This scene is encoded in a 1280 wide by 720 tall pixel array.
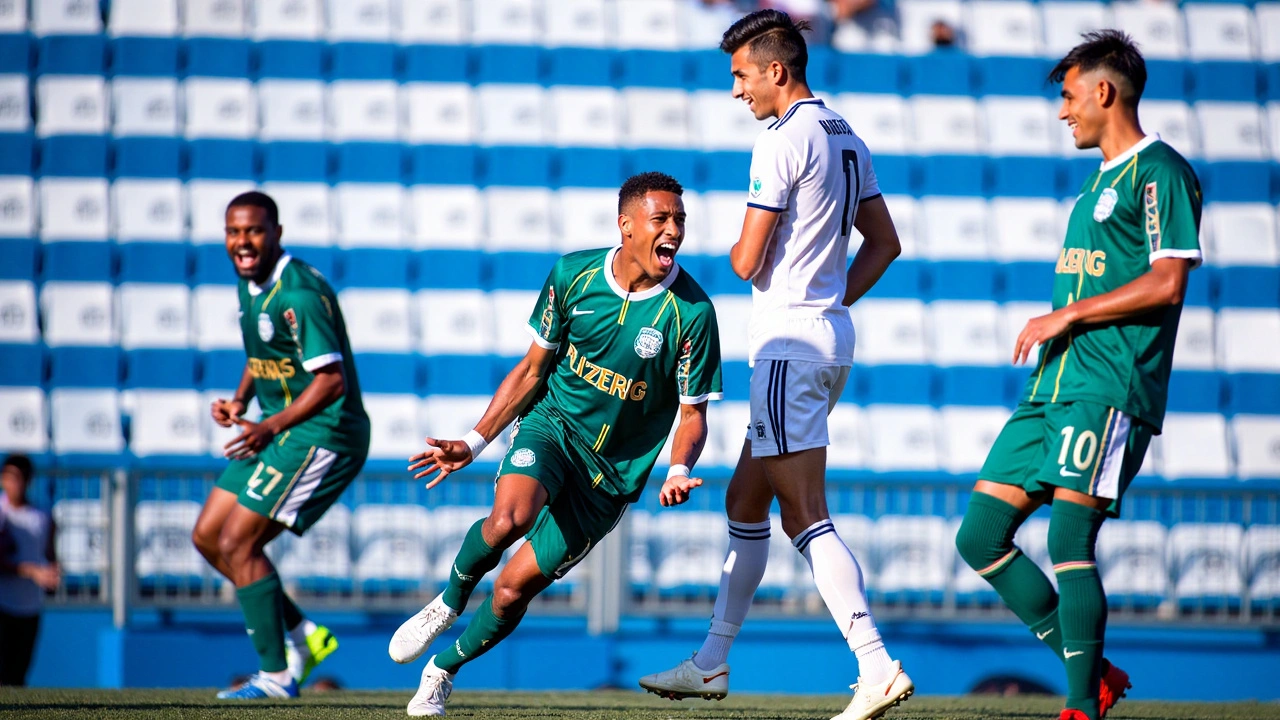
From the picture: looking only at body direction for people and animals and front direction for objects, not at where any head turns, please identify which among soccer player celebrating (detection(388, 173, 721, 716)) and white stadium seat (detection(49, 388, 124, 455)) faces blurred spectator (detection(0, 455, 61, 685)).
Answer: the white stadium seat

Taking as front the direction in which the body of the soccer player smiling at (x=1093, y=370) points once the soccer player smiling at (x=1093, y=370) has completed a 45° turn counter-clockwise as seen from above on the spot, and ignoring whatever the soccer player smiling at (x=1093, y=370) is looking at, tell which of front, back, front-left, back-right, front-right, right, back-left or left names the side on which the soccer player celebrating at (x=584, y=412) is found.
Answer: right

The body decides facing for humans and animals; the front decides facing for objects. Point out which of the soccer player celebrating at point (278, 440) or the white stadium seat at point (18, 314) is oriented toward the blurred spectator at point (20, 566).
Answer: the white stadium seat

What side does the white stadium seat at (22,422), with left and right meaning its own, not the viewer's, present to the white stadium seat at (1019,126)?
left

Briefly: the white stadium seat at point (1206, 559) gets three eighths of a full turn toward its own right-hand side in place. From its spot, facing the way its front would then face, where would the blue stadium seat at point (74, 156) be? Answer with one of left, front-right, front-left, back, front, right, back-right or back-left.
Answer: front-left

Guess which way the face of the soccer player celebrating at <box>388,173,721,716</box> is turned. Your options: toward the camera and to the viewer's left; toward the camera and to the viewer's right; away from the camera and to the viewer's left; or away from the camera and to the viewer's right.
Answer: toward the camera and to the viewer's right

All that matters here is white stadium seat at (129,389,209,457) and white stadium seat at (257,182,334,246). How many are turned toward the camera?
2

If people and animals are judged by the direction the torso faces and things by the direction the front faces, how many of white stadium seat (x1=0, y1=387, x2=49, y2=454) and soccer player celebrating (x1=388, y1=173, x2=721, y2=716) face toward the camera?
2

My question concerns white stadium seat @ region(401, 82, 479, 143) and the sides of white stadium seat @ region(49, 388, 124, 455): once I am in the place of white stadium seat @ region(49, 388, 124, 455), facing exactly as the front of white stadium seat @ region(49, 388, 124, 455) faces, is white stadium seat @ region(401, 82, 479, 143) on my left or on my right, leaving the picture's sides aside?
on my left

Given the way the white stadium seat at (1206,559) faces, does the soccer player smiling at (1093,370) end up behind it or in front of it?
in front

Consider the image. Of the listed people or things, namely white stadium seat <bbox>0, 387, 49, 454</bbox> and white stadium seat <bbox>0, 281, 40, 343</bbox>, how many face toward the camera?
2

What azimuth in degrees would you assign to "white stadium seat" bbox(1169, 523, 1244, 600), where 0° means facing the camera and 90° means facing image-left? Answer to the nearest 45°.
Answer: approximately 0°

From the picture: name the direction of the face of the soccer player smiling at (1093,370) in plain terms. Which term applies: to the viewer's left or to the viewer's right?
to the viewer's left
